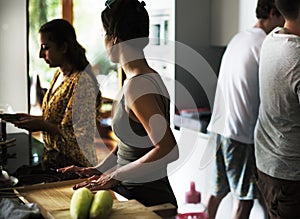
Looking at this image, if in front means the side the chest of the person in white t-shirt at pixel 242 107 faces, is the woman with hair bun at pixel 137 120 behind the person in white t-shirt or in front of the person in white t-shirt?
behind

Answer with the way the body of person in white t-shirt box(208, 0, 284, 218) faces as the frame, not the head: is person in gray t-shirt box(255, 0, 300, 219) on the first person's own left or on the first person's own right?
on the first person's own right

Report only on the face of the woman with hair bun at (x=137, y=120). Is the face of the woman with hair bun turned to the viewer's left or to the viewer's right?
to the viewer's left

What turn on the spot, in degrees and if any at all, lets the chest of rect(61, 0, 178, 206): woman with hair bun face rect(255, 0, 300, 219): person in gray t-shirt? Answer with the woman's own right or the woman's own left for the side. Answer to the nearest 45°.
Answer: approximately 135° to the woman's own right

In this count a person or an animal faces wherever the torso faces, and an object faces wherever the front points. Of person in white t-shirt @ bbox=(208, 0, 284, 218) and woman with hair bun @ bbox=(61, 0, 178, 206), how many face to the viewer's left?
1

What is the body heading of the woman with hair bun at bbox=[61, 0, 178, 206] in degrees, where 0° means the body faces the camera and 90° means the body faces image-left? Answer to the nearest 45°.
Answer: approximately 90°

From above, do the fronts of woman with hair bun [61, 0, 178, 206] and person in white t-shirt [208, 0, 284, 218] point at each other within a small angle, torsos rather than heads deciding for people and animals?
no

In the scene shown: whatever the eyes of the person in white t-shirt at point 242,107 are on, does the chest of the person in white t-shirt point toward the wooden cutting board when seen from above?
no

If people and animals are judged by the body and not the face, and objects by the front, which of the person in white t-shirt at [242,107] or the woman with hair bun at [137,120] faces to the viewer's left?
the woman with hair bun

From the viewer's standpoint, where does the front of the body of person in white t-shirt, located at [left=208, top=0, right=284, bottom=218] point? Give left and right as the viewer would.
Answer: facing away from the viewer and to the right of the viewer
